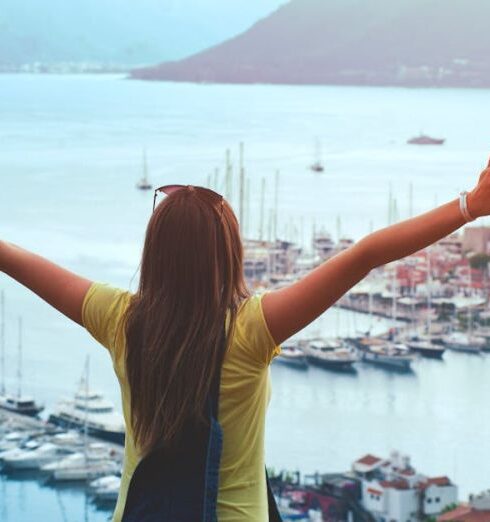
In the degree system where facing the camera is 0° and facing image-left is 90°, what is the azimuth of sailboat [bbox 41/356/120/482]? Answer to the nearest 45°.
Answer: approximately 45°

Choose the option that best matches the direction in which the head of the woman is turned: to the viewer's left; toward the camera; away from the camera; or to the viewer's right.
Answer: away from the camera

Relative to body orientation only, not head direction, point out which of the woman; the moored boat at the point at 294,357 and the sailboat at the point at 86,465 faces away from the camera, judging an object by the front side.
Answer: the woman

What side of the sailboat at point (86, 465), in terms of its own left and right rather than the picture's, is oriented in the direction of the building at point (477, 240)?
back

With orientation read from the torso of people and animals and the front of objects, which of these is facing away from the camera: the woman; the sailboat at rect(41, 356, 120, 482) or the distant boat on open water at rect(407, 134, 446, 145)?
the woman

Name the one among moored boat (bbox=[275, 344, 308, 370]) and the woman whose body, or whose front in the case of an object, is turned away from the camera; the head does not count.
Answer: the woman
